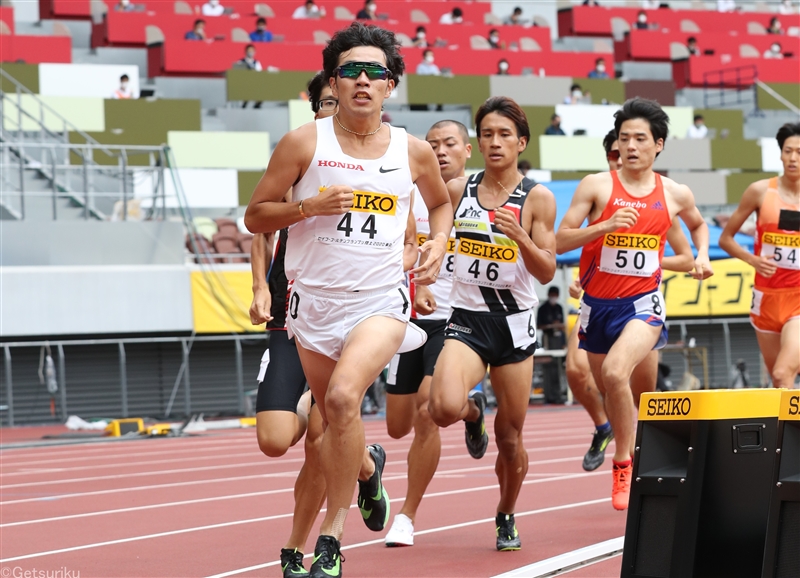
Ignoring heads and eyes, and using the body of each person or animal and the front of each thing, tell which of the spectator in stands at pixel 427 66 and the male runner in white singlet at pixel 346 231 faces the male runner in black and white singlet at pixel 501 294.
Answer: the spectator in stands

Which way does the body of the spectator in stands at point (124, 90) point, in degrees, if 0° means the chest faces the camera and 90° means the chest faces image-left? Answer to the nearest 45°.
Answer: approximately 0°

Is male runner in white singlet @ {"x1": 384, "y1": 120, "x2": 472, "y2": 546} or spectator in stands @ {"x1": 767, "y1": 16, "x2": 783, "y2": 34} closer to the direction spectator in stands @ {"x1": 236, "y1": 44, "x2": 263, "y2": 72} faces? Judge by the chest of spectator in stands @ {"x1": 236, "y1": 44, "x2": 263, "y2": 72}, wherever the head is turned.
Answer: the male runner in white singlet

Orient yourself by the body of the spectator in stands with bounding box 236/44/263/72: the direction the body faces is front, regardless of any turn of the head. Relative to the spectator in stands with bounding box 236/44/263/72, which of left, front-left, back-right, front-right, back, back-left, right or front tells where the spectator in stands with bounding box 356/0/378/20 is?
back-left

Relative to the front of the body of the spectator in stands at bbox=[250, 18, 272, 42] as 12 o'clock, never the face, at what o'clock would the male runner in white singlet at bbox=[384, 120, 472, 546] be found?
The male runner in white singlet is roughly at 12 o'clock from the spectator in stands.

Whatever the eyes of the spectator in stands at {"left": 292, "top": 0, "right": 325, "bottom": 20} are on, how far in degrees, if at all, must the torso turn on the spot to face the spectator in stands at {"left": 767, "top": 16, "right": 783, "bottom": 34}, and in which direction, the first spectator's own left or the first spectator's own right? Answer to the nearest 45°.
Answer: approximately 90° to the first spectator's own left

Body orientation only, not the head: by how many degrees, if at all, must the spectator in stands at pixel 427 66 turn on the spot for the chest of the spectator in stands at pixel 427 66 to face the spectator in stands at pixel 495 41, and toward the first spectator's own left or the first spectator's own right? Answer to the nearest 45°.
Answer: approximately 135° to the first spectator's own left

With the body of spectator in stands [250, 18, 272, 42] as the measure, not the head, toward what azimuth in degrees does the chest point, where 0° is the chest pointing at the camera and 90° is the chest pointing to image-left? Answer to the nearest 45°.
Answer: approximately 0°

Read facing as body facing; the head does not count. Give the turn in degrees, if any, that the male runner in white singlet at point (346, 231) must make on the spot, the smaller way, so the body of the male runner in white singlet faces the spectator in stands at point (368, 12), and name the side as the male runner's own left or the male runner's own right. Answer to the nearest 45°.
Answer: approximately 180°

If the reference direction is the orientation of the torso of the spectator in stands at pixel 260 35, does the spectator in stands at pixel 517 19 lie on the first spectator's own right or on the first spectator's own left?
on the first spectator's own left
